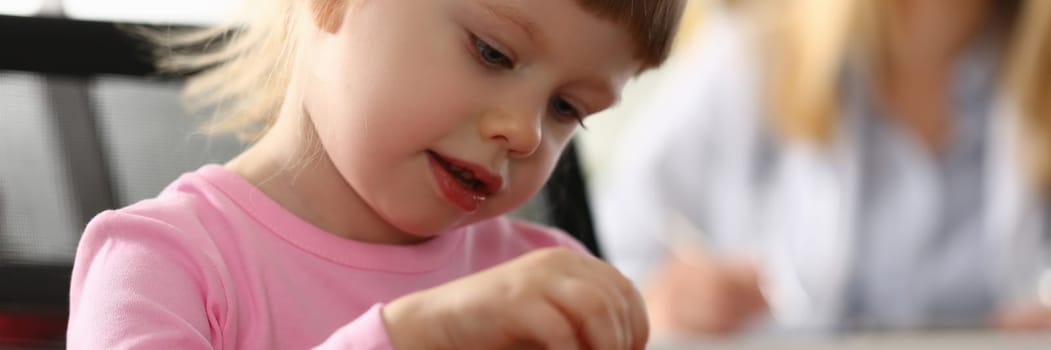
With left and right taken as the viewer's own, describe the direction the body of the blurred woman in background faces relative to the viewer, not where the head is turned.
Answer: facing the viewer

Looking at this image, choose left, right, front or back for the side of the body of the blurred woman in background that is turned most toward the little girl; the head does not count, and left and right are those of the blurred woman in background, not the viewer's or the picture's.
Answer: front

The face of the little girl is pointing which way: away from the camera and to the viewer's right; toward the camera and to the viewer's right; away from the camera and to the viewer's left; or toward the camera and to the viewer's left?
toward the camera and to the viewer's right

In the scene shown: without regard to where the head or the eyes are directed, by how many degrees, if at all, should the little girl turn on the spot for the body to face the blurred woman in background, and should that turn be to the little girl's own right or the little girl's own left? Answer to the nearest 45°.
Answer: approximately 90° to the little girl's own left

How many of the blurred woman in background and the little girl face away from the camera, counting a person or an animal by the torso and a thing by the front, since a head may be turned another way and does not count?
0

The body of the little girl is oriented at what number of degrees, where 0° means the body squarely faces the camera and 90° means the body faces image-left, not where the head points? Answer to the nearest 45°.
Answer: approximately 315°
